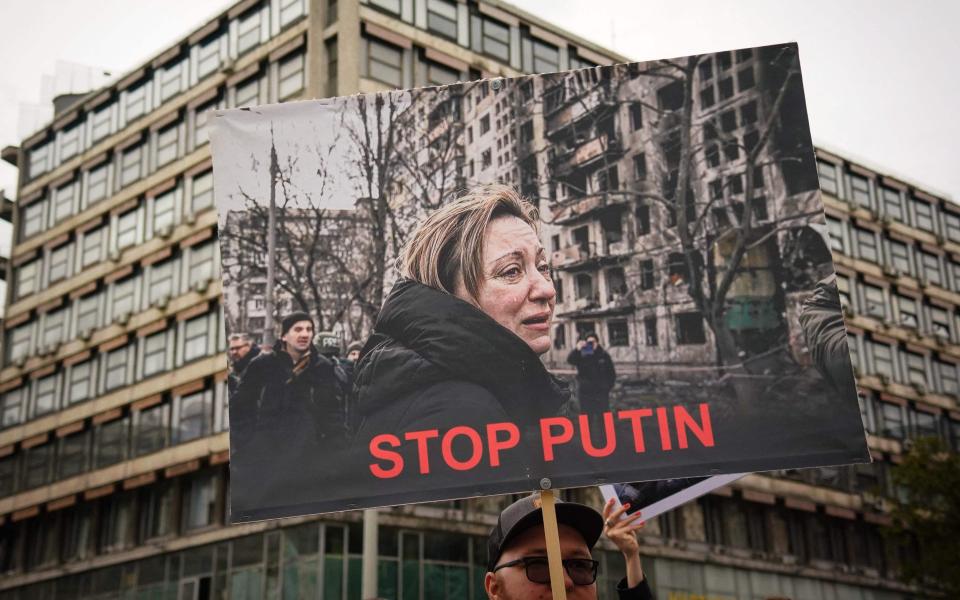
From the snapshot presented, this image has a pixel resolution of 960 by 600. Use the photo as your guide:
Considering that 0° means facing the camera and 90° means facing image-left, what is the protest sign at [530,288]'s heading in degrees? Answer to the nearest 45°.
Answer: approximately 0°
